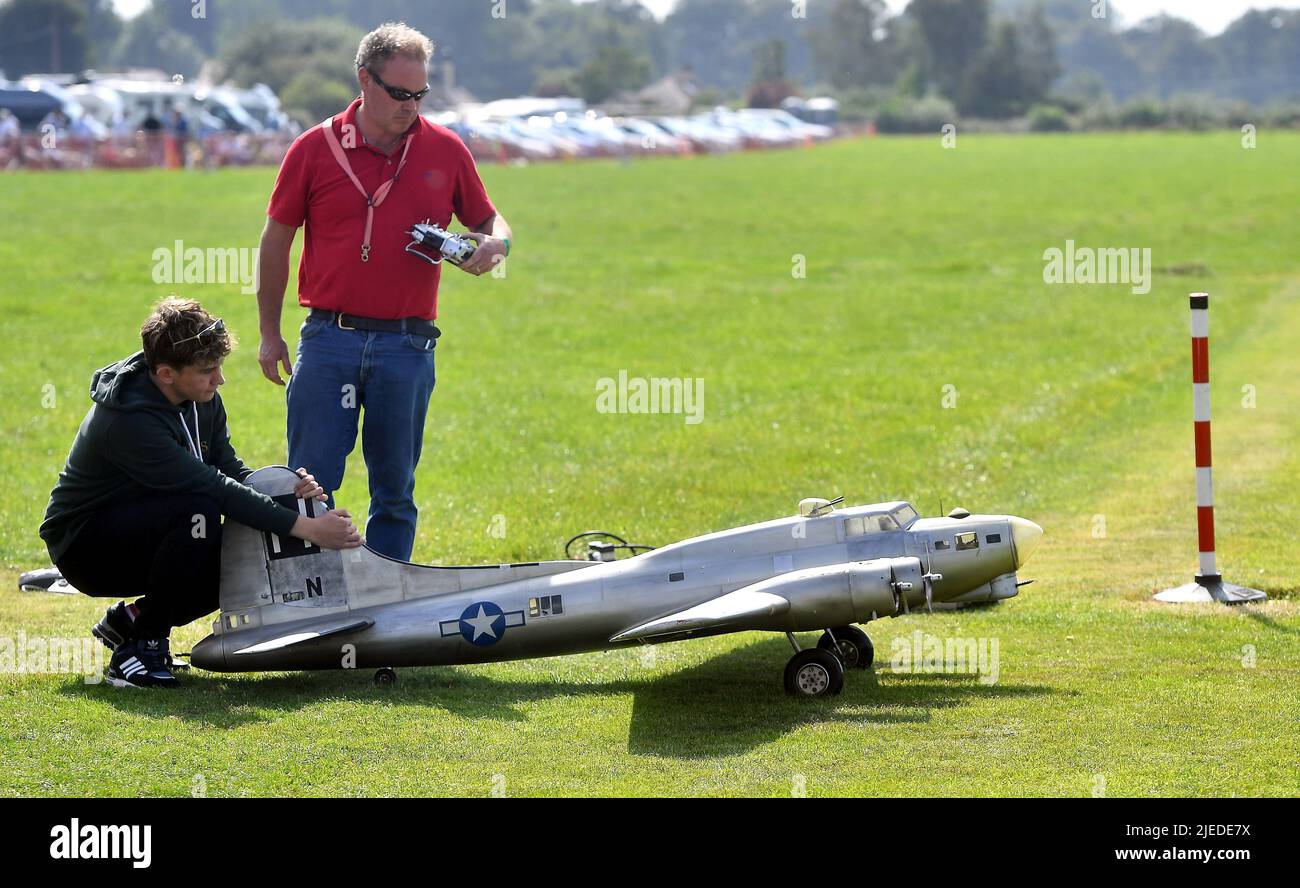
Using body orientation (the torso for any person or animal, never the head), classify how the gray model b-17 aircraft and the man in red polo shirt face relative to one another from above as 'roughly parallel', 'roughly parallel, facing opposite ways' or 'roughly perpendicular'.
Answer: roughly perpendicular

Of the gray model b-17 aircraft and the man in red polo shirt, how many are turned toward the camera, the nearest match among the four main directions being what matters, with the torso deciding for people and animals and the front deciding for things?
1

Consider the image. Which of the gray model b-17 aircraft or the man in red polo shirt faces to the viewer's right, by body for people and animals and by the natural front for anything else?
the gray model b-17 aircraft

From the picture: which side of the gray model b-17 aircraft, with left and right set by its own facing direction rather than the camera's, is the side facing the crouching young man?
back

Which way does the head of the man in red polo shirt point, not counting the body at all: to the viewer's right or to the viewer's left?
to the viewer's right

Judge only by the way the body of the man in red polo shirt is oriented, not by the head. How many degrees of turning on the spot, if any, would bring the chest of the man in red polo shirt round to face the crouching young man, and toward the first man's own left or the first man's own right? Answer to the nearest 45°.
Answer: approximately 45° to the first man's own right

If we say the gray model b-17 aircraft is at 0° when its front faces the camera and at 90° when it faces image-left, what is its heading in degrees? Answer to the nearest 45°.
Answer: approximately 270°
